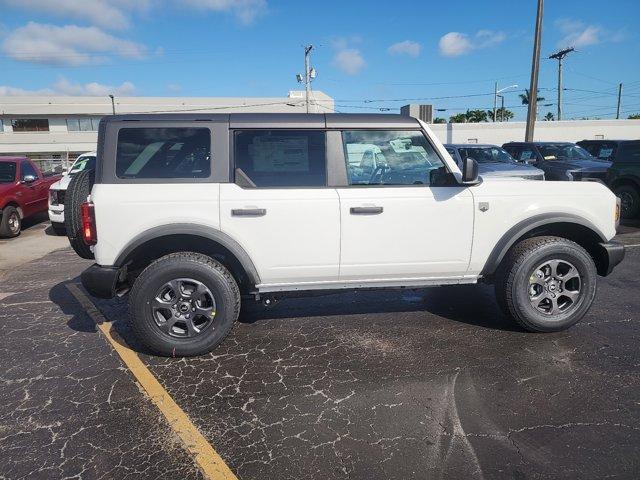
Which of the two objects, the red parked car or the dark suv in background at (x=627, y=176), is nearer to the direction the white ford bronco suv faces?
the dark suv in background

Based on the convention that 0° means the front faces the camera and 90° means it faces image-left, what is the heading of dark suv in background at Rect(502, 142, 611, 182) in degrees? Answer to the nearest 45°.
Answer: approximately 315°

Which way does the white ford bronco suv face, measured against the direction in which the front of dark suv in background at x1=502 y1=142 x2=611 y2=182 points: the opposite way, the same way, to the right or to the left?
to the left

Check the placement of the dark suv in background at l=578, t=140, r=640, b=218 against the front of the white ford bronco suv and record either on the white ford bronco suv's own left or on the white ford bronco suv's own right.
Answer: on the white ford bronco suv's own left

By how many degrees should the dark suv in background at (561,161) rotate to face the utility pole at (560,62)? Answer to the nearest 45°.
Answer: approximately 135° to its left

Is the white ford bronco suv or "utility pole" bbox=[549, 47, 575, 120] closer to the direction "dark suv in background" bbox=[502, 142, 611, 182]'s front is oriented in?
the white ford bronco suv

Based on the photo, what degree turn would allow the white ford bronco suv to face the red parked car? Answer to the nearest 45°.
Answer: approximately 135° to its left

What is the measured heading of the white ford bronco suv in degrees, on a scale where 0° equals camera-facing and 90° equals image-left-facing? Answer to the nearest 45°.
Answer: approximately 270°

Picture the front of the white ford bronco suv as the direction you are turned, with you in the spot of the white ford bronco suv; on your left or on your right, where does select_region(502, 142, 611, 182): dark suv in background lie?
on your left

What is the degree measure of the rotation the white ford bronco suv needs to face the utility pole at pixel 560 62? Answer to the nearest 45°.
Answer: approximately 45° to its left

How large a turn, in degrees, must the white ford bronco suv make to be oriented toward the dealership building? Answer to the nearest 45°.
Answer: approximately 135° to its left

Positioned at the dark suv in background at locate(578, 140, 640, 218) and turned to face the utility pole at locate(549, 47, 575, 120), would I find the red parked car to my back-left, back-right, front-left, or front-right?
back-left
